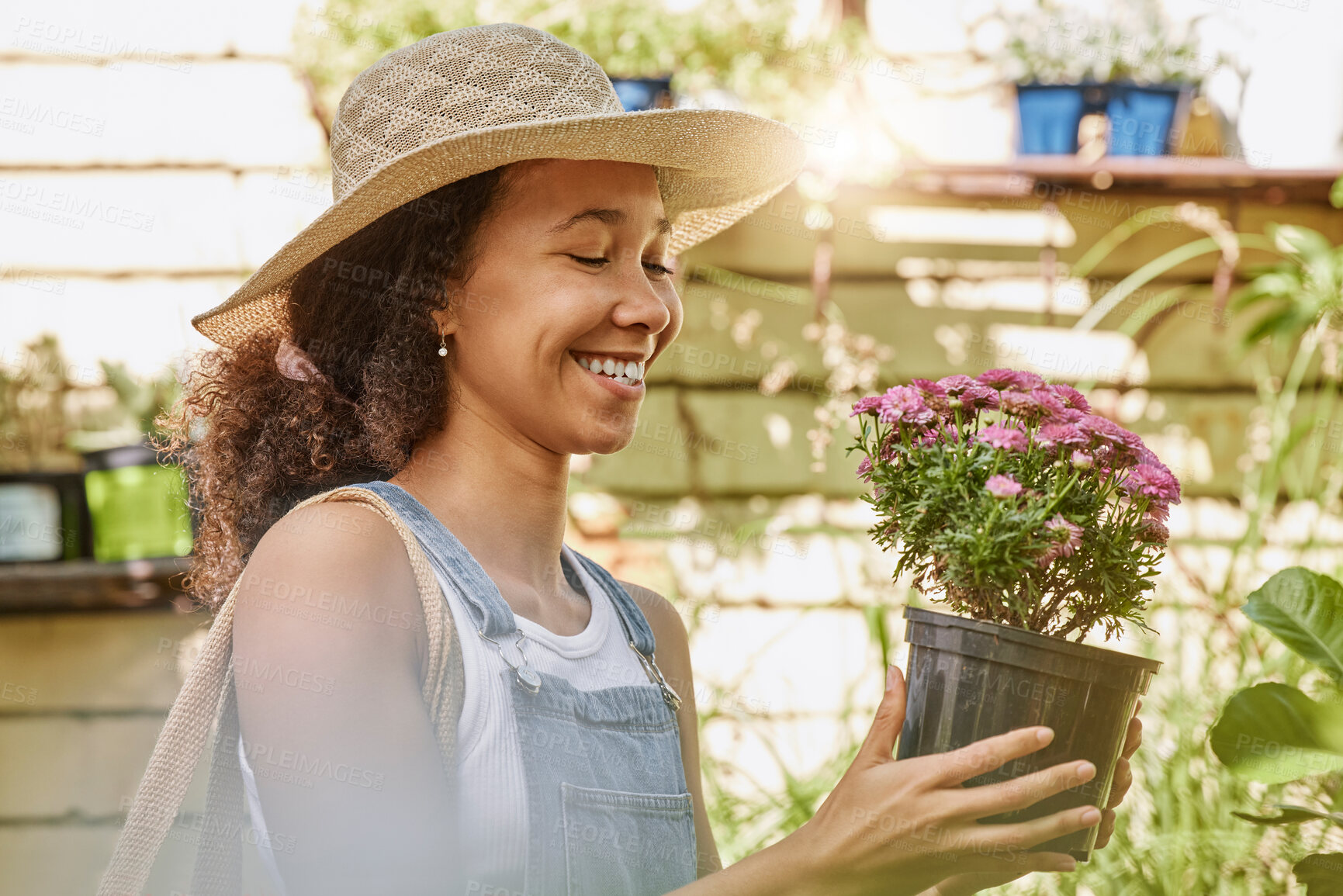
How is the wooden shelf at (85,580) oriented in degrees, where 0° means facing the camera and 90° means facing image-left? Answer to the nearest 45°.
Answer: approximately 0°

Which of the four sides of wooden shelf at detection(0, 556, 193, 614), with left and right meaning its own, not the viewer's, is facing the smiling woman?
front

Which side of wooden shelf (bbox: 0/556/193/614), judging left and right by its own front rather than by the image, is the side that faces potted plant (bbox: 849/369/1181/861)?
front

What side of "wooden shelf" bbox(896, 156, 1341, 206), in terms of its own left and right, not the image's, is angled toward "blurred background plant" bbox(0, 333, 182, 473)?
right

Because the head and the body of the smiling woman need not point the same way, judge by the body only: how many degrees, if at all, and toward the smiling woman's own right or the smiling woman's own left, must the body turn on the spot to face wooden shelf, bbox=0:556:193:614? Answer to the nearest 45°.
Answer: approximately 180°

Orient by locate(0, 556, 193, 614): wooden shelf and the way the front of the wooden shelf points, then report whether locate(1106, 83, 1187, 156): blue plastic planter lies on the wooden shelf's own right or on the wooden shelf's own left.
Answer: on the wooden shelf's own left

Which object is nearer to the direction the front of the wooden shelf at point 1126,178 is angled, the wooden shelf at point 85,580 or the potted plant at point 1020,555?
the potted plant

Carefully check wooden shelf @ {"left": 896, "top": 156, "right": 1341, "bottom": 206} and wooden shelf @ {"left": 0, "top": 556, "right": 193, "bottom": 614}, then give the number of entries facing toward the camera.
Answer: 2

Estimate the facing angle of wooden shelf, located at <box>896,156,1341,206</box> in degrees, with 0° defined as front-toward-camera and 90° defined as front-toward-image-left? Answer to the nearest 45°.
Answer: approximately 0°

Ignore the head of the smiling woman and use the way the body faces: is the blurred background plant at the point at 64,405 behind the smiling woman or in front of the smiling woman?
behind

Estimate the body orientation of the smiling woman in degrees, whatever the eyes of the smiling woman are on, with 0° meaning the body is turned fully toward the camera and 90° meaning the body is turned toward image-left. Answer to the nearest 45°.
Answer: approximately 315°

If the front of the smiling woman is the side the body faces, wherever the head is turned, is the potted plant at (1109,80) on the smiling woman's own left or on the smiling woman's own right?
on the smiling woman's own left
